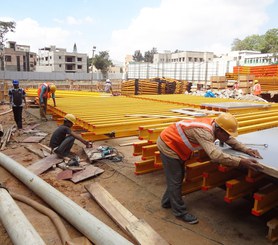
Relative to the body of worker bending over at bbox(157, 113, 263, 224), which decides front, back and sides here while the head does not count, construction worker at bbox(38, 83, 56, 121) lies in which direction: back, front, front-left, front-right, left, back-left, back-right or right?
back-left

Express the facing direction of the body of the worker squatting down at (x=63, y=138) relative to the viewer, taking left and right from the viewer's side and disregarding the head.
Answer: facing to the right of the viewer

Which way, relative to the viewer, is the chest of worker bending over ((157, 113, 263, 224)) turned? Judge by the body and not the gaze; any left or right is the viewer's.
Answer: facing to the right of the viewer

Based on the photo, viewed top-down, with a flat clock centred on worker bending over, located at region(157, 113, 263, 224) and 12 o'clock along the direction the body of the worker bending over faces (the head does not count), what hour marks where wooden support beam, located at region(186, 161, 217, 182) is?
The wooden support beam is roughly at 9 o'clock from the worker bending over.

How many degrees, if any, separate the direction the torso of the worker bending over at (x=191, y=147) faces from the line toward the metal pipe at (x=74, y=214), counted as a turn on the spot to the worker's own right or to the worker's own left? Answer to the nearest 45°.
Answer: approximately 135° to the worker's own right

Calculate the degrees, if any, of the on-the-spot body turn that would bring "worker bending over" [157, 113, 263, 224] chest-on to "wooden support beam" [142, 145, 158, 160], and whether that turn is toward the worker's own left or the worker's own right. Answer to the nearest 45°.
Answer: approximately 135° to the worker's own left

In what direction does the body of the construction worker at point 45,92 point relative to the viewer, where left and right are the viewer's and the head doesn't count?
facing to the right of the viewer
